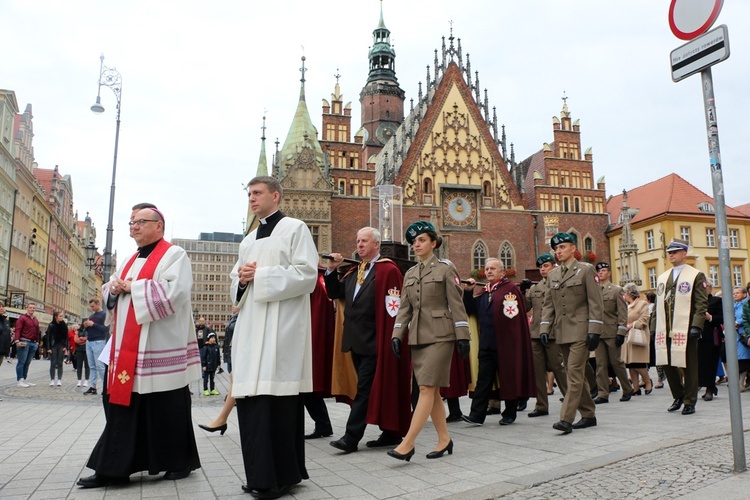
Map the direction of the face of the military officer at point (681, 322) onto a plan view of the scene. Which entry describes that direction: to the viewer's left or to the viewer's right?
to the viewer's left

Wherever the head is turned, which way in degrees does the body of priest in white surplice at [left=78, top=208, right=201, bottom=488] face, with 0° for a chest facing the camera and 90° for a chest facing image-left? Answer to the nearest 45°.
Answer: approximately 45°

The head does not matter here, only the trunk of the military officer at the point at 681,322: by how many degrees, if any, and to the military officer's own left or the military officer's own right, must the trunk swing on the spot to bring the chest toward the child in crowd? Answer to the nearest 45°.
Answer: approximately 45° to the military officer's own right

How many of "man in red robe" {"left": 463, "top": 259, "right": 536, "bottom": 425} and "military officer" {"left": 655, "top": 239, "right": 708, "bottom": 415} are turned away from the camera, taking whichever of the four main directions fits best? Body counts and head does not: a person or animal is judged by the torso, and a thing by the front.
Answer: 0

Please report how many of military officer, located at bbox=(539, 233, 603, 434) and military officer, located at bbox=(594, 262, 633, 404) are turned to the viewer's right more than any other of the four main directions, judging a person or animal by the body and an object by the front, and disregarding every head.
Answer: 0

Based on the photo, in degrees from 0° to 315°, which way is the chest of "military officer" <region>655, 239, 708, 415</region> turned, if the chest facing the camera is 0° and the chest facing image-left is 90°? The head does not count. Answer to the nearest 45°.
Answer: approximately 45°

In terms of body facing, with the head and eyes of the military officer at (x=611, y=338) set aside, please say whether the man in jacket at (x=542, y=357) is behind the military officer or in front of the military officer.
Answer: in front

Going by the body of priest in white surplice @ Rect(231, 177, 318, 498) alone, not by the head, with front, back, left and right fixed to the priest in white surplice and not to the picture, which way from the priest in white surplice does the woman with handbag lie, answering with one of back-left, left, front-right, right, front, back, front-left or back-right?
back
